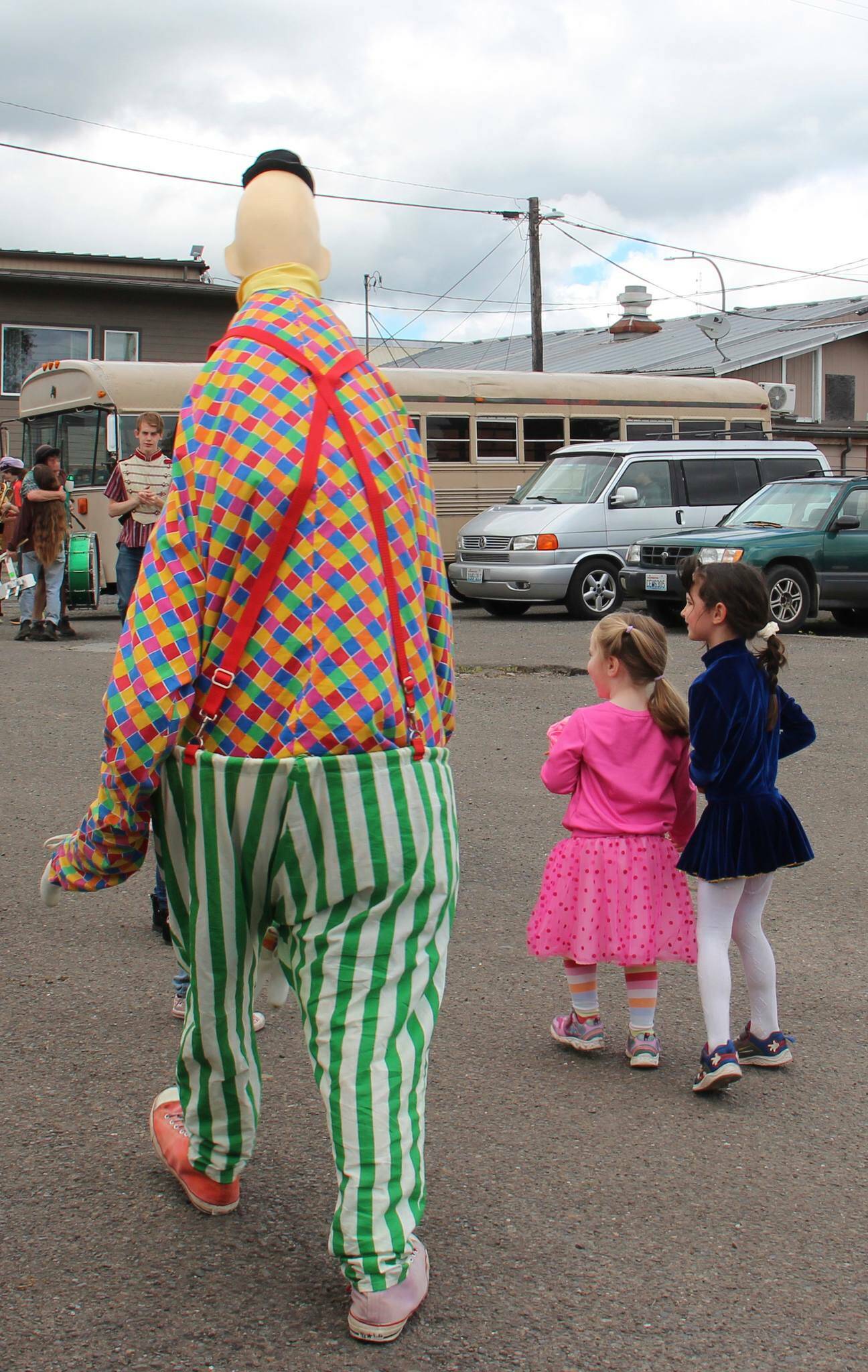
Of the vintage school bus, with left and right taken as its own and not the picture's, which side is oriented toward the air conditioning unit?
back

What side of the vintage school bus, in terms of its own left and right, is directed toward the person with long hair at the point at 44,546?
front

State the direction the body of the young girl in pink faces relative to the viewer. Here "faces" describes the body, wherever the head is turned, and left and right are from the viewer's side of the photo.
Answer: facing away from the viewer and to the left of the viewer

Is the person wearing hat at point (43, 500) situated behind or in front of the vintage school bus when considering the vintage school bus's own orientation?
in front

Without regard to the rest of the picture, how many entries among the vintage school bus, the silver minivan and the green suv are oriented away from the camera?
0

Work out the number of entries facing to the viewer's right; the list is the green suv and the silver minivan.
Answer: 0

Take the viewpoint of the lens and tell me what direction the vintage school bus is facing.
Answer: facing the viewer and to the left of the viewer

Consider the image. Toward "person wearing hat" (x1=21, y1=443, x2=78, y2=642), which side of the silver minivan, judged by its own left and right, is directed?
front

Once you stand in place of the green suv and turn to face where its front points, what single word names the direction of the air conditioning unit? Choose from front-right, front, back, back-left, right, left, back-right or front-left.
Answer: back-right

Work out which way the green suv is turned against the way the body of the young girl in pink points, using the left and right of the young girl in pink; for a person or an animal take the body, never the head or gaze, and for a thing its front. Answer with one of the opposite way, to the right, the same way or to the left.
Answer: to the left

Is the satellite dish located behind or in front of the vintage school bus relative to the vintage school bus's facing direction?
behind

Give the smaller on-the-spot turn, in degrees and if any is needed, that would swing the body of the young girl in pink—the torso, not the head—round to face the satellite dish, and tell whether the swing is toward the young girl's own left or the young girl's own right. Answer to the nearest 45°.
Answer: approximately 45° to the young girl's own right

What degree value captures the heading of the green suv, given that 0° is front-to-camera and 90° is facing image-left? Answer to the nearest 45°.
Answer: approximately 45°

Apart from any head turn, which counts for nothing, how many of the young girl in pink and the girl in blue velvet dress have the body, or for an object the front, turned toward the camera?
0

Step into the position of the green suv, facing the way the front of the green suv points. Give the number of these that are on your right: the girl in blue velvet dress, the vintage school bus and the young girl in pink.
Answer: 1
